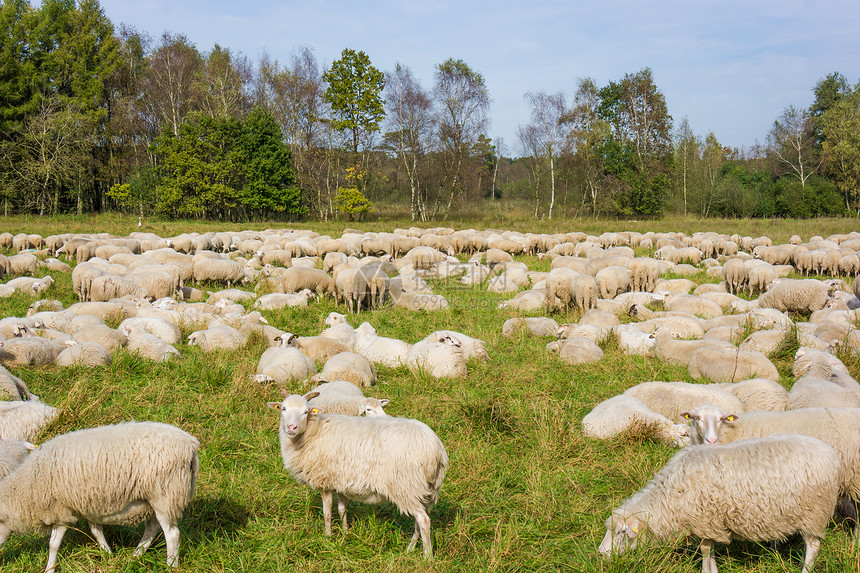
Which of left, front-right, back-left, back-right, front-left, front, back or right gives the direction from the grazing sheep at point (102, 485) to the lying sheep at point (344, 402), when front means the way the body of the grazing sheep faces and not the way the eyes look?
back-right

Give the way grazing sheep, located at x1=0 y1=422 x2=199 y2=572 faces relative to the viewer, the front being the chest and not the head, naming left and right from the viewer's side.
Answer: facing to the left of the viewer

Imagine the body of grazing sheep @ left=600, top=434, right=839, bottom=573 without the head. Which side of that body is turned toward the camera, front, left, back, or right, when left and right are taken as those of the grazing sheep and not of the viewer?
left

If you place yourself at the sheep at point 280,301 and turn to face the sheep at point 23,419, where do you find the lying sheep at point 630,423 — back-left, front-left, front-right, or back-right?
front-left

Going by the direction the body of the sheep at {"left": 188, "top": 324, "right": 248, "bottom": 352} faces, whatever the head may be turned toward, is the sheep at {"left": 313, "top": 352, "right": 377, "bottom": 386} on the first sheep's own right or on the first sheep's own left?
on the first sheep's own left

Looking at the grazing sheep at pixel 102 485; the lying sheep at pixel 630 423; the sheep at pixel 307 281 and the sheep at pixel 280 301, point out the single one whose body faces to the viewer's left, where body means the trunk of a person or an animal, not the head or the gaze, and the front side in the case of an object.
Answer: the grazing sheep

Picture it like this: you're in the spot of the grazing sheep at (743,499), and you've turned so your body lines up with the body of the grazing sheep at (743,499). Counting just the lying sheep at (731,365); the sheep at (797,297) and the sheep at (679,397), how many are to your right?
3

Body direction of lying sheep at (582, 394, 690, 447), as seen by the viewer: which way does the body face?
to the viewer's right

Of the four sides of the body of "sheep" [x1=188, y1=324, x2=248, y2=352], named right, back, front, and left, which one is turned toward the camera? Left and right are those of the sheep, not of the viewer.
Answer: left
